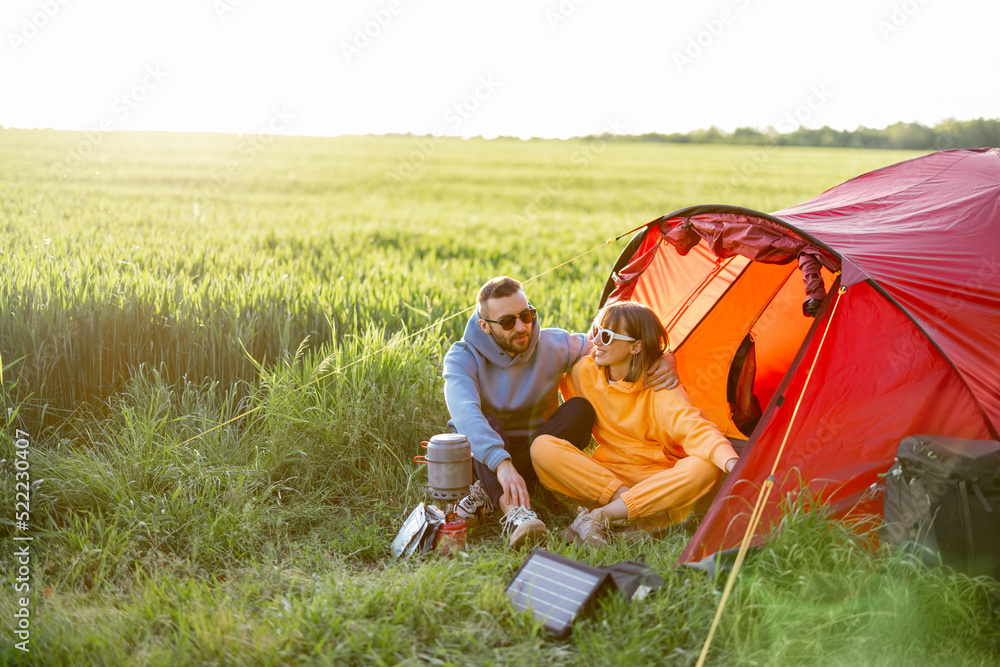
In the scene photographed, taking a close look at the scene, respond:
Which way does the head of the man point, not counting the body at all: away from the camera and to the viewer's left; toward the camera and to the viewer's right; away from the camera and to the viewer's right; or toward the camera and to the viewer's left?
toward the camera and to the viewer's right

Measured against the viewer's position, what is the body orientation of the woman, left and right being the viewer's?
facing the viewer and to the left of the viewer

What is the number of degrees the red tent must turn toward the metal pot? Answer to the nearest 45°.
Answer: approximately 45° to its right

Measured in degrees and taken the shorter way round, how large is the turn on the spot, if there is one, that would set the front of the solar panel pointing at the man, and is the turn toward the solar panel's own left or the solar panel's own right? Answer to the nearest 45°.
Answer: approximately 135° to the solar panel's own right

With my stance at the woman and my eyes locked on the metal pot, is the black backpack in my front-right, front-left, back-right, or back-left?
back-left

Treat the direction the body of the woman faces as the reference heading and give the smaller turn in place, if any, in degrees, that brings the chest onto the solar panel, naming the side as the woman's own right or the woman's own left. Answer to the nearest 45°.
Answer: approximately 45° to the woman's own left

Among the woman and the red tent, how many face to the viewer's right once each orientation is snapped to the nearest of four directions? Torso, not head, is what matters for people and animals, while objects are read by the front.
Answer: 0

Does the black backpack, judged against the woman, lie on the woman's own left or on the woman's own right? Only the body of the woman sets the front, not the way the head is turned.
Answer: on the woman's own left

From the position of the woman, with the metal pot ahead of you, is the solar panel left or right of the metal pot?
left

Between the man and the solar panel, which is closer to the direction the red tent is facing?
the solar panel
